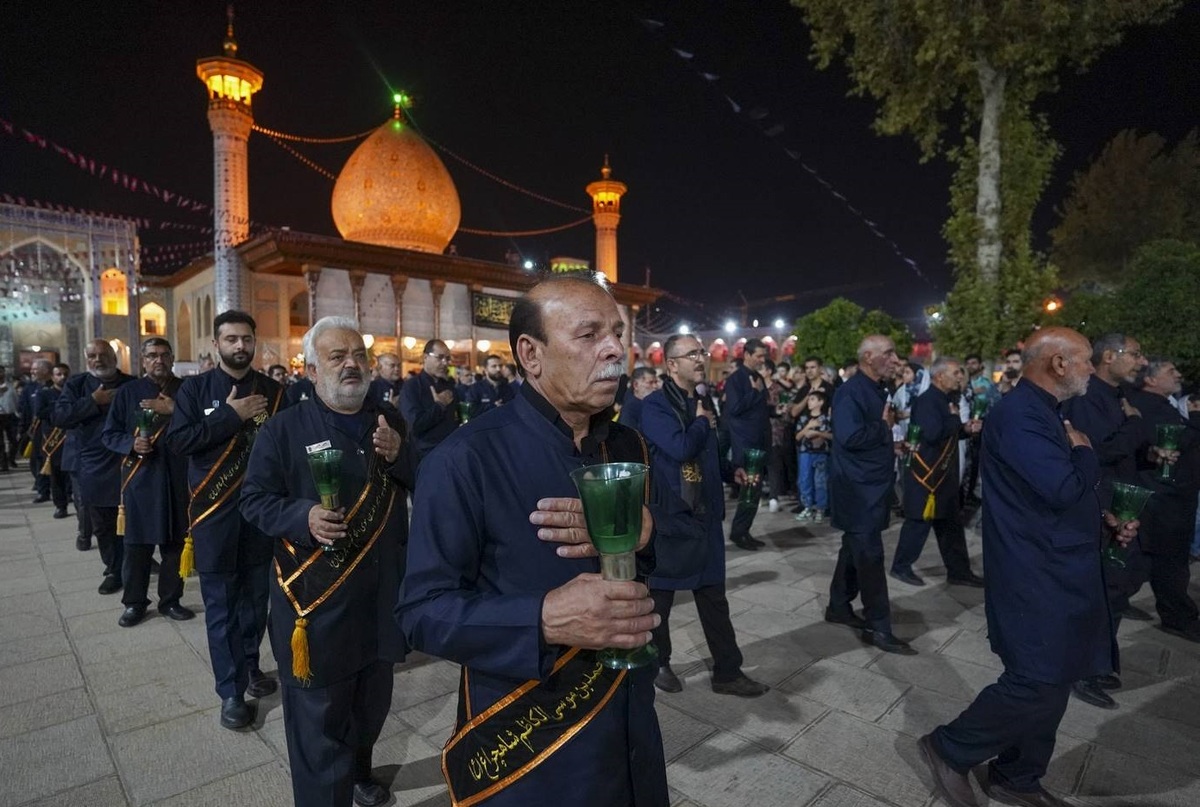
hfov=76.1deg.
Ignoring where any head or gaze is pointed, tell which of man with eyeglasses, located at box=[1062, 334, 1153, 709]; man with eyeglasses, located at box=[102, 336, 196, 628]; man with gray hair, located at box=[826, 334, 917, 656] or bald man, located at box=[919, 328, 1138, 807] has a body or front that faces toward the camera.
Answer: man with eyeglasses, located at box=[102, 336, 196, 628]
